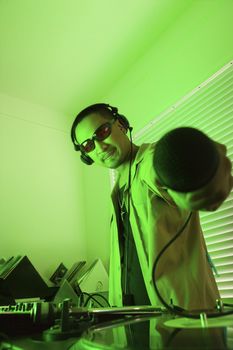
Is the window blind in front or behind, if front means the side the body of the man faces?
behind

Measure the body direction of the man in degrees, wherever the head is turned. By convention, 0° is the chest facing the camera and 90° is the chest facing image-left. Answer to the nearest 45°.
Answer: approximately 45°
